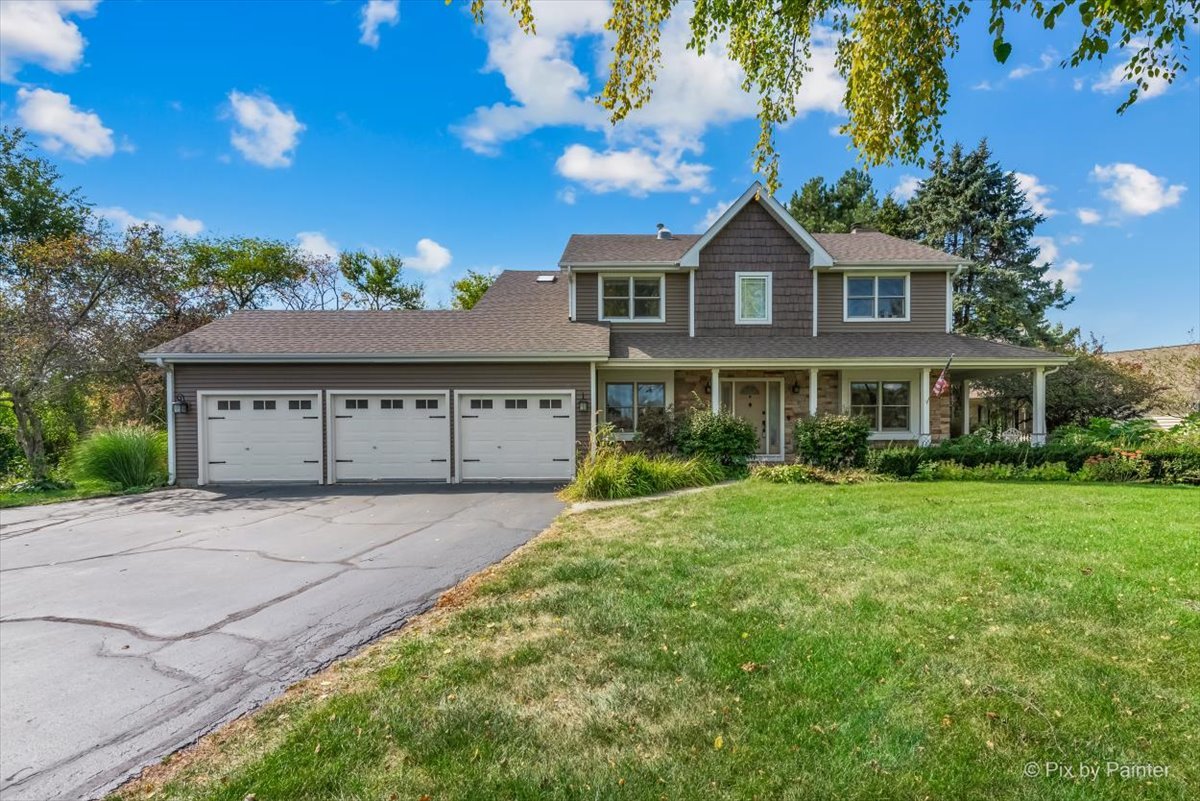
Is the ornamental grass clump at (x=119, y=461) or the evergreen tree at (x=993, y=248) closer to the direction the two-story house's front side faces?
the ornamental grass clump

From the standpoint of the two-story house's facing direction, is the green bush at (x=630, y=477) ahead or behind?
ahead

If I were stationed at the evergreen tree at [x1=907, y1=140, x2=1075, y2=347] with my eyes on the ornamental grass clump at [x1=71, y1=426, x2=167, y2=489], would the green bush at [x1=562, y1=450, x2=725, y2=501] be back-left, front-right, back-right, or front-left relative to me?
front-left

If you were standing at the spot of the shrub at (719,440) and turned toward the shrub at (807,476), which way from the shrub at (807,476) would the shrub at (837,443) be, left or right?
left

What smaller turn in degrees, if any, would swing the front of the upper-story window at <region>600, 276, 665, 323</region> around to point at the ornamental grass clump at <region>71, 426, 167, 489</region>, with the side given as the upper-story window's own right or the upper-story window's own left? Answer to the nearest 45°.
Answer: approximately 90° to the upper-story window's own right

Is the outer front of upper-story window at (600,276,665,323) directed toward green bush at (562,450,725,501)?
yes

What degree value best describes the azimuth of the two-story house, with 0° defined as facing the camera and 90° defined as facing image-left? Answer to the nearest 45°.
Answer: approximately 0°

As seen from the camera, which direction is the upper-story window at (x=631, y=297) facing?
toward the camera

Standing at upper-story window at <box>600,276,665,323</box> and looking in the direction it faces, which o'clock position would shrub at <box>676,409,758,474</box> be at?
The shrub is roughly at 11 o'clock from the upper-story window.

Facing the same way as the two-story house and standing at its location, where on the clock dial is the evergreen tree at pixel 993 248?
The evergreen tree is roughly at 8 o'clock from the two-story house.
